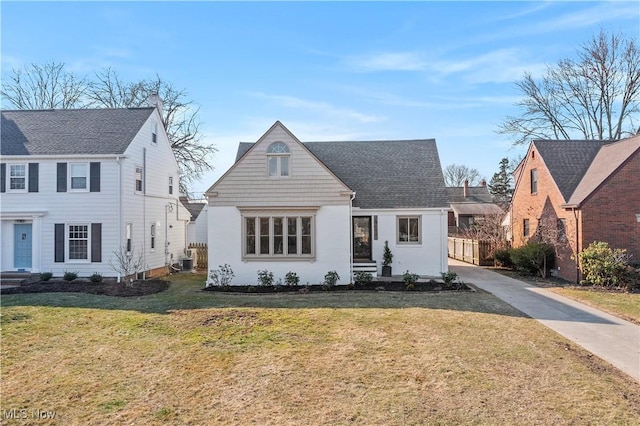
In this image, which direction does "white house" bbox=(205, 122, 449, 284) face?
toward the camera

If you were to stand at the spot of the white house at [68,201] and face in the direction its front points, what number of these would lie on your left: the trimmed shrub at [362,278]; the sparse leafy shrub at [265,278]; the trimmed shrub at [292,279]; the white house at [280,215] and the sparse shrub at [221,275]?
5

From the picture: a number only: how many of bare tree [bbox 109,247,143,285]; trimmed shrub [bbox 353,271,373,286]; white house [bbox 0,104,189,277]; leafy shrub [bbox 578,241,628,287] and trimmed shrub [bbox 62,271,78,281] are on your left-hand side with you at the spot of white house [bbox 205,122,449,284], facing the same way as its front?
2

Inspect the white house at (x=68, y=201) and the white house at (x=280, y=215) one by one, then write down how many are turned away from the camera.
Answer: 0

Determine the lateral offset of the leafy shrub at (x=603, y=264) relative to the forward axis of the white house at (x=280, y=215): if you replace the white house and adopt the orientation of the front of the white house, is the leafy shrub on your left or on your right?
on your left

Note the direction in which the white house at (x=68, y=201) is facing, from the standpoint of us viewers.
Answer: facing the viewer and to the left of the viewer
